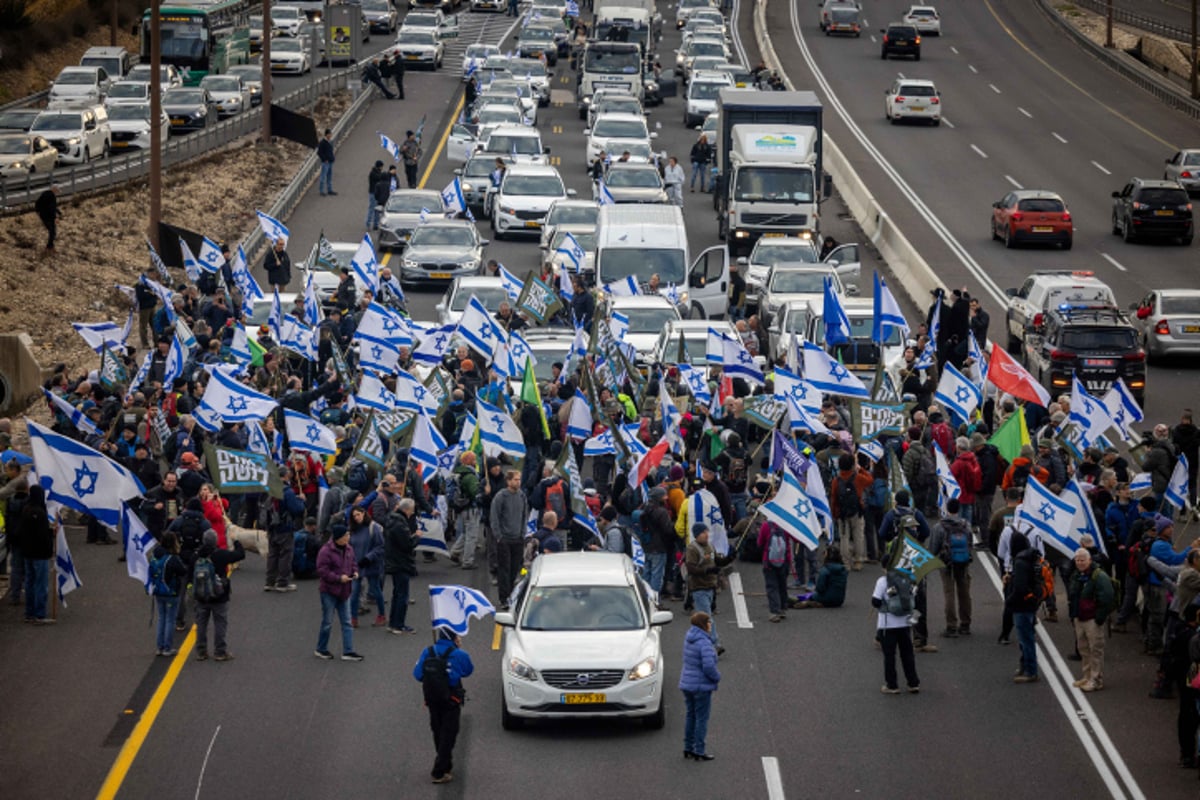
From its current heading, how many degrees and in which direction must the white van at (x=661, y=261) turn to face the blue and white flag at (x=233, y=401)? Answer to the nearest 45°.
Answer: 0° — it already faces it

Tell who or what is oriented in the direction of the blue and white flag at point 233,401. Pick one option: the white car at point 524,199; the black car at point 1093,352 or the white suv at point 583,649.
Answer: the white car

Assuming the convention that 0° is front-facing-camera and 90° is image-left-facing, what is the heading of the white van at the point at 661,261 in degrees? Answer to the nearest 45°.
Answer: approximately 0°

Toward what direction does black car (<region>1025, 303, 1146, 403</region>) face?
away from the camera

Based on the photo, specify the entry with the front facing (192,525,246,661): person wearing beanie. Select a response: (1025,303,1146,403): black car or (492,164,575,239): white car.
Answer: the white car

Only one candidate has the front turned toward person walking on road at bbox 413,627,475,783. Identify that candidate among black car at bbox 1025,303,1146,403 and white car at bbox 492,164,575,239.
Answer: the white car

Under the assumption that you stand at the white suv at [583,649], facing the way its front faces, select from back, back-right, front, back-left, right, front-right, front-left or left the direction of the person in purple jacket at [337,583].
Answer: back-right

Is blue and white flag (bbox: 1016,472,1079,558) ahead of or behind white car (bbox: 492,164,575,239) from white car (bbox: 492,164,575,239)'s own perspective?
ahead

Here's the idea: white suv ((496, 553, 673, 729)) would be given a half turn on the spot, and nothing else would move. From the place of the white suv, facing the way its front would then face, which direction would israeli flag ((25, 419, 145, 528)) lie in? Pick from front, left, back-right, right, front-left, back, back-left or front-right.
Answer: front-left

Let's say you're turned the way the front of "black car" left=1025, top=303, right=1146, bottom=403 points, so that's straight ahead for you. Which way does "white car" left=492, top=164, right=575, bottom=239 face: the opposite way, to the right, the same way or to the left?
the opposite way
